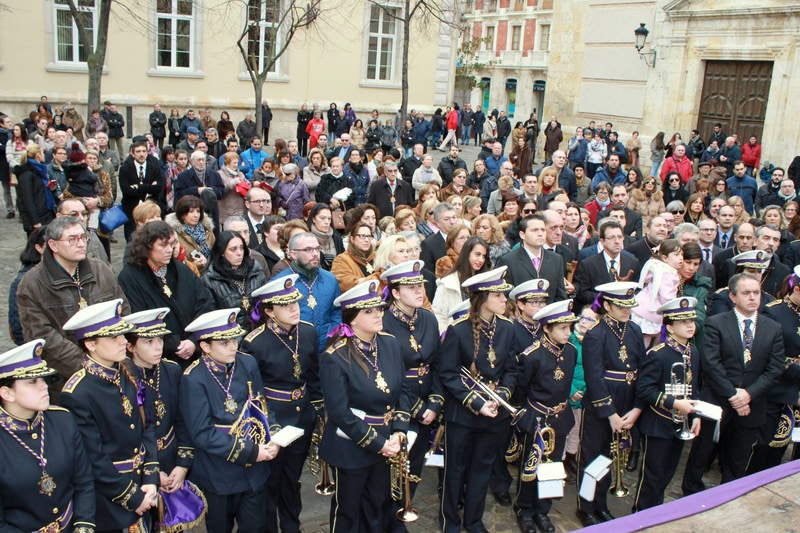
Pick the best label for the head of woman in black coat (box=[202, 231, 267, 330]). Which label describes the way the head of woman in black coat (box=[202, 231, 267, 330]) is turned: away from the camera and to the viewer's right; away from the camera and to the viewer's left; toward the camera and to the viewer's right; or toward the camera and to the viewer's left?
toward the camera and to the viewer's right

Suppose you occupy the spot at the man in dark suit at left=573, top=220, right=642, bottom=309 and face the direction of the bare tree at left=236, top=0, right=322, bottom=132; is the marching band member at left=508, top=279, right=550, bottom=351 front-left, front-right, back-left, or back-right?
back-left

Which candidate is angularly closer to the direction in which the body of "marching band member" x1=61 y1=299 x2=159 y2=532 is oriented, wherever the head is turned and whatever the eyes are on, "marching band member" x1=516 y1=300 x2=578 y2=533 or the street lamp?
the marching band member

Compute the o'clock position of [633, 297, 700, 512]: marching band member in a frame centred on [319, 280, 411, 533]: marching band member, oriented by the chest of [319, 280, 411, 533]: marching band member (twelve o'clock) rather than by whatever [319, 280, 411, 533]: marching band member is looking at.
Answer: [633, 297, 700, 512]: marching band member is roughly at 10 o'clock from [319, 280, 411, 533]: marching band member.

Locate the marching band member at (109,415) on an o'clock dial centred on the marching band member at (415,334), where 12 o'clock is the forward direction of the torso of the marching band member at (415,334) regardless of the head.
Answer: the marching band member at (109,415) is roughly at 3 o'clock from the marching band member at (415,334).

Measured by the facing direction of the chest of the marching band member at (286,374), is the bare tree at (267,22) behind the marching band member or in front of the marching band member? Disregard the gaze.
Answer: behind

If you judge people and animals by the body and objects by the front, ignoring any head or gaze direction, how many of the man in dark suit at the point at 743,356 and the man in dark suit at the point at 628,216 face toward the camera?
2

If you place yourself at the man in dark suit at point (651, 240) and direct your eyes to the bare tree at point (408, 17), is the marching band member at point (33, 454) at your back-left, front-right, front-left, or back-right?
back-left

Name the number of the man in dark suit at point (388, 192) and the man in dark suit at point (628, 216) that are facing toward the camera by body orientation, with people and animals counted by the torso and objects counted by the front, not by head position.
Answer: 2

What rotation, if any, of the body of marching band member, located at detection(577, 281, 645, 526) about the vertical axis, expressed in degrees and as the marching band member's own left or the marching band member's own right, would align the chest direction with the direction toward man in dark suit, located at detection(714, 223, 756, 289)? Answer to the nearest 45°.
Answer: approximately 135° to the marching band member's own left

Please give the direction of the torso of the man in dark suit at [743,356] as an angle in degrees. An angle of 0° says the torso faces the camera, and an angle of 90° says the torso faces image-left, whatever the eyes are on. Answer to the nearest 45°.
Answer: approximately 0°
